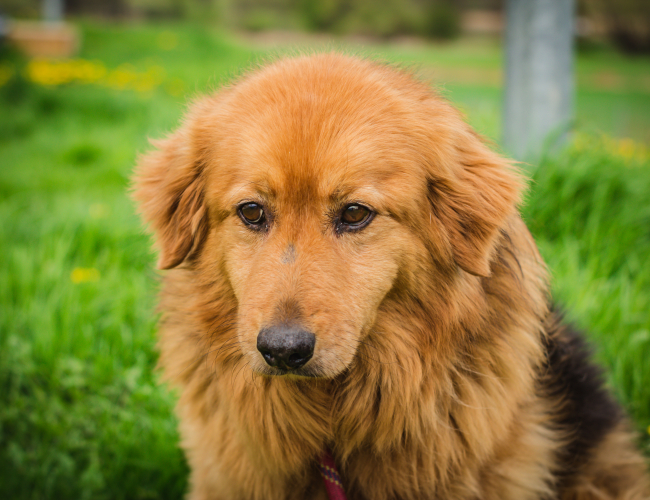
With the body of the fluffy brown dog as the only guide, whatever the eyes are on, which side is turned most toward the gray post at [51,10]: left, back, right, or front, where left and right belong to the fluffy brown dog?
right

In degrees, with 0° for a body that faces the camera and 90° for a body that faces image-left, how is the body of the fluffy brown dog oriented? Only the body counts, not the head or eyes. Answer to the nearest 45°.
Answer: approximately 45°

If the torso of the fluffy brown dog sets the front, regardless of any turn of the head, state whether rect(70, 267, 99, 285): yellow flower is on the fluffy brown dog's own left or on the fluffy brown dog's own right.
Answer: on the fluffy brown dog's own right

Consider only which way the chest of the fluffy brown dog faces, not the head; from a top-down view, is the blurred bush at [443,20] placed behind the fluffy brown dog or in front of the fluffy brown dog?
behind

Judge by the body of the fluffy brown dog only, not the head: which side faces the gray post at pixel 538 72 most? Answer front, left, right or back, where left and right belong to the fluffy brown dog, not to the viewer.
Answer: back

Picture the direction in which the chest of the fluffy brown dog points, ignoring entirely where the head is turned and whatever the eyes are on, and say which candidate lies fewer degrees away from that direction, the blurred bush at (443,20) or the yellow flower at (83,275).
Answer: the yellow flower

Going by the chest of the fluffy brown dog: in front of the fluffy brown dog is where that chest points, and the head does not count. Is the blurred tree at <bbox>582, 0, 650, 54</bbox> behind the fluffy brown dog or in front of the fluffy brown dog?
behind

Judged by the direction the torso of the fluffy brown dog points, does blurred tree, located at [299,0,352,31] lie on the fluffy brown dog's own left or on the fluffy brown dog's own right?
on the fluffy brown dog's own right

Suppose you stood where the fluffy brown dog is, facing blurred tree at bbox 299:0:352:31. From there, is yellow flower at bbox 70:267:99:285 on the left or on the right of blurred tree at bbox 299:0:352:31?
left

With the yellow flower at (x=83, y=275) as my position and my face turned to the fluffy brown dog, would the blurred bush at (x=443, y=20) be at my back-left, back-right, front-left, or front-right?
back-left
